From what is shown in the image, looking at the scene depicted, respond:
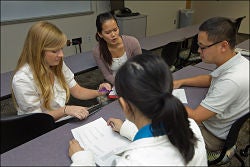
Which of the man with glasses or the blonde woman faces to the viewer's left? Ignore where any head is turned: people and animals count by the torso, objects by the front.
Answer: the man with glasses

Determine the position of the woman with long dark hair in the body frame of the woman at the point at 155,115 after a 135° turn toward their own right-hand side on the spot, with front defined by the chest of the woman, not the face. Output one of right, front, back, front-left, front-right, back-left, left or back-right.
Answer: left

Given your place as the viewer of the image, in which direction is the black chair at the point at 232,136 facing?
facing to the left of the viewer

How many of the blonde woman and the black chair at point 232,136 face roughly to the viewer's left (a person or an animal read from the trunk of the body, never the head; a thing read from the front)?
1

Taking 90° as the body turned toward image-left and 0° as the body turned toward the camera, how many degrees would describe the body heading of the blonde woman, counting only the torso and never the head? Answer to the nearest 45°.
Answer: approximately 315°

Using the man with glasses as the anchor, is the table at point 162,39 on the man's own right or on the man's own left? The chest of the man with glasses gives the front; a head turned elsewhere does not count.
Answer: on the man's own right

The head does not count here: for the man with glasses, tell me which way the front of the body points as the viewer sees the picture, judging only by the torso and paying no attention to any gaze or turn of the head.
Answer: to the viewer's left

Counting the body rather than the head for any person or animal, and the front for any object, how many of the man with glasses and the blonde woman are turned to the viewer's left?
1

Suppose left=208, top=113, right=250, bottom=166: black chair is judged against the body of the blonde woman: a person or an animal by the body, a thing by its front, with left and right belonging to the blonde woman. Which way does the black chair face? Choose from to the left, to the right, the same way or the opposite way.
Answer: the opposite way

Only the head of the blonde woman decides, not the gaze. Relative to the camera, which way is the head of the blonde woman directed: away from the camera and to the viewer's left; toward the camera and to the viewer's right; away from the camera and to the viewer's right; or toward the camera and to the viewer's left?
toward the camera and to the viewer's right

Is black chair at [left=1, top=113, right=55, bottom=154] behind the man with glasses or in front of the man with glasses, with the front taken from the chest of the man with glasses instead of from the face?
in front
